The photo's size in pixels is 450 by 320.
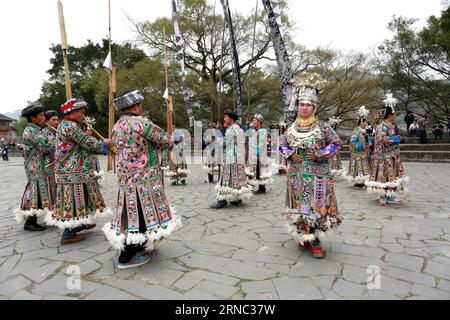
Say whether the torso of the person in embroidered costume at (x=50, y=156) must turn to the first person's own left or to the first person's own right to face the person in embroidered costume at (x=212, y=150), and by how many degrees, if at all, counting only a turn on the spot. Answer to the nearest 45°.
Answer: approximately 90° to the first person's own left

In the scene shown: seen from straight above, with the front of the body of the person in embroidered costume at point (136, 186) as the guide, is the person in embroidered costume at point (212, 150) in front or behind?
in front

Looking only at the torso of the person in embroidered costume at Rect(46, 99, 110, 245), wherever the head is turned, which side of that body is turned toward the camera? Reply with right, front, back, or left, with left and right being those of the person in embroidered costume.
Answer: right

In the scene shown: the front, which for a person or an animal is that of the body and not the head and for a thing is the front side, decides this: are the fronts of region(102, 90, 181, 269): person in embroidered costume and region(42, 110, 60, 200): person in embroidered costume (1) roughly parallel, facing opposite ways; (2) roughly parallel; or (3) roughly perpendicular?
roughly perpendicular

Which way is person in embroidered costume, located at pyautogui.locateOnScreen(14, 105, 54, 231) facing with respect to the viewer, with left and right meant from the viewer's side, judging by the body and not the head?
facing to the right of the viewer

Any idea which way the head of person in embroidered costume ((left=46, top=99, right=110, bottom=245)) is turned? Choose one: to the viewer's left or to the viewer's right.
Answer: to the viewer's right

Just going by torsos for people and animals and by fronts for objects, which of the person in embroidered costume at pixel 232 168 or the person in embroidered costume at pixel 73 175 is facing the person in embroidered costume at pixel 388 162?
the person in embroidered costume at pixel 73 175

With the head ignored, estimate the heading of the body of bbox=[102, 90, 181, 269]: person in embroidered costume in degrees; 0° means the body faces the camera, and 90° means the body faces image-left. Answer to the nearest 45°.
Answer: approximately 225°

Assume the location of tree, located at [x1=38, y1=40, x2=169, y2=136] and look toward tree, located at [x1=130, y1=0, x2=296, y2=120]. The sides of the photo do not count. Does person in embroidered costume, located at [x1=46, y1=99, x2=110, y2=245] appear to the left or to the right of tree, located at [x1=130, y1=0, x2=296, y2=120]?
right
